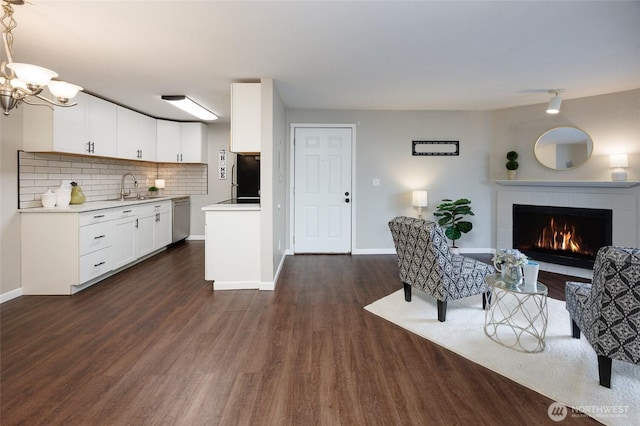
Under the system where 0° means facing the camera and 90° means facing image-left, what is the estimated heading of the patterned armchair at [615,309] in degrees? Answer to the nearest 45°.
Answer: approximately 135°

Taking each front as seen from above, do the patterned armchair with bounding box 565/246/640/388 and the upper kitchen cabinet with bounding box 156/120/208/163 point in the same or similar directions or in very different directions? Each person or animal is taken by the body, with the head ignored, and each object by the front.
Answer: very different directions

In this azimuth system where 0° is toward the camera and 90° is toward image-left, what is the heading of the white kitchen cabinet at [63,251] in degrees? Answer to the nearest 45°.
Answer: approximately 315°

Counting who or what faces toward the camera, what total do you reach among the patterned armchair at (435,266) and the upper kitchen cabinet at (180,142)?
1

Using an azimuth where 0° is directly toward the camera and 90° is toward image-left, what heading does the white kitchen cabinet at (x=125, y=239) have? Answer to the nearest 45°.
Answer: approximately 315°

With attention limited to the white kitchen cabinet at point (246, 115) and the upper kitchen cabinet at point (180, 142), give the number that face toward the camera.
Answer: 1
